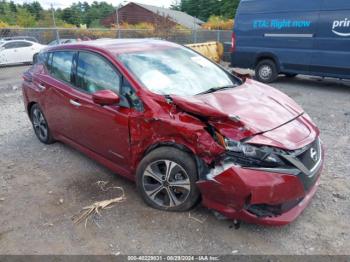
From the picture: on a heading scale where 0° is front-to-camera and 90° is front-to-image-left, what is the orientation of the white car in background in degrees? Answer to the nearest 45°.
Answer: approximately 90°

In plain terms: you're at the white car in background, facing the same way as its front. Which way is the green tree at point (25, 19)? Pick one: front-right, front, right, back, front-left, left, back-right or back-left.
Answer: right

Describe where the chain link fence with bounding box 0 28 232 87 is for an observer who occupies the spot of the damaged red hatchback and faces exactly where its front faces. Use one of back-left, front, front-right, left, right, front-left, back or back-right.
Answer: back-left

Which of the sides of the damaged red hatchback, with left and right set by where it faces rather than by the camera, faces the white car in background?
back

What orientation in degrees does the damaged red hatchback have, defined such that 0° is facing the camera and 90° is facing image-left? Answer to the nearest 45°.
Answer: approximately 315°

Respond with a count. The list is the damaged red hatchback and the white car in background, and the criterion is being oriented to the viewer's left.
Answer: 1

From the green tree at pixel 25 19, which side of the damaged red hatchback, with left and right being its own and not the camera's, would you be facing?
back

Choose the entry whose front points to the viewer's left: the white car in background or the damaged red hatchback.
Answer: the white car in background
